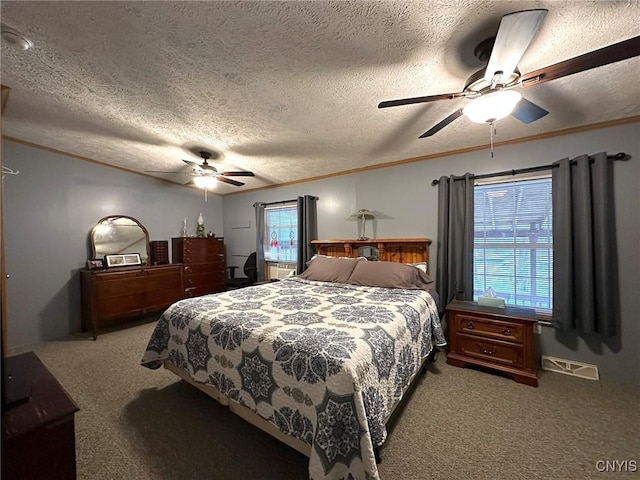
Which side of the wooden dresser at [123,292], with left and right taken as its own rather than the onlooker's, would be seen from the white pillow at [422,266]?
front

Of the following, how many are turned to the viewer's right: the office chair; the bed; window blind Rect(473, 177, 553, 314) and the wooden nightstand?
0

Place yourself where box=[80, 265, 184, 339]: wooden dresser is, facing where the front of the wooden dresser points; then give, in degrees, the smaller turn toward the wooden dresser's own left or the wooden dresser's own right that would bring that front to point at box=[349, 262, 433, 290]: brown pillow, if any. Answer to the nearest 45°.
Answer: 0° — it already faces it

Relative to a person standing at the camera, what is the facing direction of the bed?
facing the viewer and to the left of the viewer

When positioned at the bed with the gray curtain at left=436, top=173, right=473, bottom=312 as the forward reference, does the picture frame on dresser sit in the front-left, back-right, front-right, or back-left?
back-left

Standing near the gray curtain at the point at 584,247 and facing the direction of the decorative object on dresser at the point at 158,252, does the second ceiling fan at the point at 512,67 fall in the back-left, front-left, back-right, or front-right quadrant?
front-left

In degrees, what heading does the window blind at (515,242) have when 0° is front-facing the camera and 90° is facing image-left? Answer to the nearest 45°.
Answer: approximately 45°

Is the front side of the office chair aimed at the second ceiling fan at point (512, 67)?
no

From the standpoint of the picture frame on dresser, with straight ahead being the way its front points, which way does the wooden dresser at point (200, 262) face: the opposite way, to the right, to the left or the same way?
the same way

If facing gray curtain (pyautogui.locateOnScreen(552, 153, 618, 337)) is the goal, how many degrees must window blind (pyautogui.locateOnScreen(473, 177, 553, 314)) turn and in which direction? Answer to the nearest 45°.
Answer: approximately 135° to its left

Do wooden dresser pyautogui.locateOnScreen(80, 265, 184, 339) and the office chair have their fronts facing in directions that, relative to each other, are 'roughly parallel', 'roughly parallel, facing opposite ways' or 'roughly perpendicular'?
roughly perpendicular

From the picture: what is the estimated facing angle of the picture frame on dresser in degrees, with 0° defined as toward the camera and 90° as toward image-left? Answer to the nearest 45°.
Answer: approximately 315°

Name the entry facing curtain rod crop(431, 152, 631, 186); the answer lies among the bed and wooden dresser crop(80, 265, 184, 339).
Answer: the wooden dresser

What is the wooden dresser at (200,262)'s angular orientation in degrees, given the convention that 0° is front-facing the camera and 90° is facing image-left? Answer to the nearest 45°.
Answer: approximately 315°

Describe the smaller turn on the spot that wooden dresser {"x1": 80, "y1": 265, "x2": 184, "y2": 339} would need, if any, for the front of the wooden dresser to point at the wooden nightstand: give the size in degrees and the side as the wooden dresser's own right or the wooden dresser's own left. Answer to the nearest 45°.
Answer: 0° — it already faces it

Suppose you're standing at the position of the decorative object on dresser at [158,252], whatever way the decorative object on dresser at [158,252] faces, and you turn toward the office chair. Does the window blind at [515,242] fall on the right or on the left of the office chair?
right
